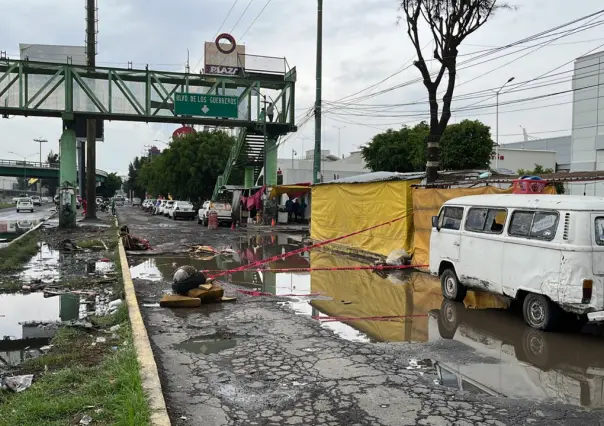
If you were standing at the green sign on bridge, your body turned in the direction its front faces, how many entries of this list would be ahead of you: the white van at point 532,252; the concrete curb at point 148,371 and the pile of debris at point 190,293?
3

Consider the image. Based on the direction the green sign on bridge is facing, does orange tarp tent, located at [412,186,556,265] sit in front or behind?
in front

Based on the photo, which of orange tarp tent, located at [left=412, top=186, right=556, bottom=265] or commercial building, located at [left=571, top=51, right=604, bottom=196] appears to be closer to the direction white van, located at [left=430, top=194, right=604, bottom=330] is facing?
the orange tarp tent

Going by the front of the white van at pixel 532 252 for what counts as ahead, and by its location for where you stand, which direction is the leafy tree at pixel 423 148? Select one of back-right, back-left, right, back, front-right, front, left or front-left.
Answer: front-right

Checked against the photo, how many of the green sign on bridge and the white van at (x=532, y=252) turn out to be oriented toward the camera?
1

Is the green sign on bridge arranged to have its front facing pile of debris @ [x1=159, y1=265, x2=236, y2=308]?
yes

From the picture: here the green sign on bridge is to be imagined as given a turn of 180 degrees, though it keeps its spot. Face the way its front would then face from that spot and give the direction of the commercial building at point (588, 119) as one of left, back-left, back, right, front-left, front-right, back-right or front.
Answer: right

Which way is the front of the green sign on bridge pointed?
toward the camera

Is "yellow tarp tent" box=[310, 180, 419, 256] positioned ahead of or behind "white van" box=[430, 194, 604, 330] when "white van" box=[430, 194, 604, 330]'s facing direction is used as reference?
ahead
